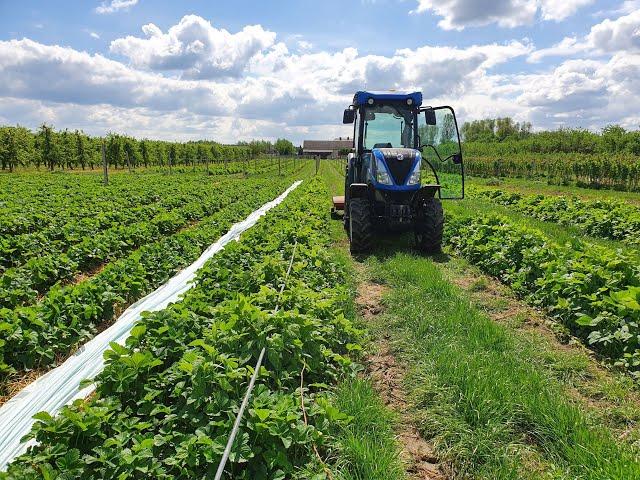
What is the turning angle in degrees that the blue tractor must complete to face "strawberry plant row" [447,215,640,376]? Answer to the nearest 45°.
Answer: approximately 45° to its left

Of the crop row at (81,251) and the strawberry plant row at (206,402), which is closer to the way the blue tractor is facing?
the strawberry plant row

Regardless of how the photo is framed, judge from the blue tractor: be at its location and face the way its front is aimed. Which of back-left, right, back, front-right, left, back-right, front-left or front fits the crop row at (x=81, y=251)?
right

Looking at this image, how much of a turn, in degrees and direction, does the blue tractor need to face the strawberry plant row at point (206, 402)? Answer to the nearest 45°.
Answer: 0° — it already faces it

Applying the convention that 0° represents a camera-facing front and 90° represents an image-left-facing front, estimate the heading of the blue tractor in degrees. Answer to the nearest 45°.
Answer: approximately 0°

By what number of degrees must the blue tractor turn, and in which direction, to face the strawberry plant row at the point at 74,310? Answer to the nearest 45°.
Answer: approximately 45° to its right

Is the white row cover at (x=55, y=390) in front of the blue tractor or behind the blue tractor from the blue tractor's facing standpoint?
in front

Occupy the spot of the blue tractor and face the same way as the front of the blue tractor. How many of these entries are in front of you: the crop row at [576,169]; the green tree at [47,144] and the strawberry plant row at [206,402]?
1

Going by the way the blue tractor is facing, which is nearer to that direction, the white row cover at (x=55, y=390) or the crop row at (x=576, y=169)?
the white row cover

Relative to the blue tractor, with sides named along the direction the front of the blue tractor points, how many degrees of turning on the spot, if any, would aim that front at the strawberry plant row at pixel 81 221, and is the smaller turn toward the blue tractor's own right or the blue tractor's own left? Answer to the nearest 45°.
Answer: approximately 90° to the blue tractor's own right

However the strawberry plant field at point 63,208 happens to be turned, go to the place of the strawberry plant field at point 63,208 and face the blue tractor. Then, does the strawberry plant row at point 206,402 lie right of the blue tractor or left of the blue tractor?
right
